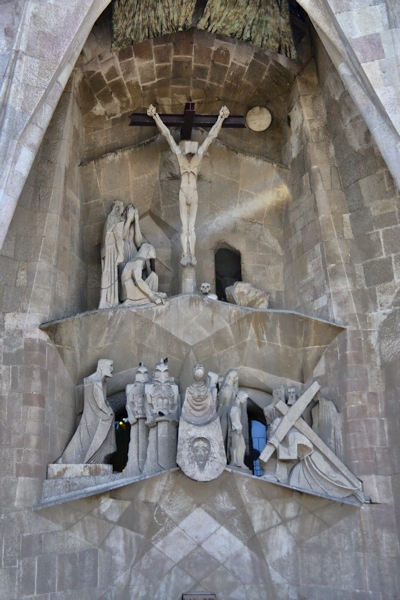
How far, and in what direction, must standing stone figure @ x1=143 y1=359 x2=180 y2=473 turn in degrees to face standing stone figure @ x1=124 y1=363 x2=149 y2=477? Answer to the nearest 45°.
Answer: approximately 135° to its right

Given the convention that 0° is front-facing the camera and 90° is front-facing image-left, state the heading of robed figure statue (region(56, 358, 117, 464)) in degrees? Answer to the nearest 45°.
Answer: approximately 270°

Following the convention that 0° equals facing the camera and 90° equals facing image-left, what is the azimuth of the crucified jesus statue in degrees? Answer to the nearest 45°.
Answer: approximately 0°

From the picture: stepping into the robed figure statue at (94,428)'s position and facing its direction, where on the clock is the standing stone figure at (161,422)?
The standing stone figure is roughly at 1 o'clock from the robed figure statue.
